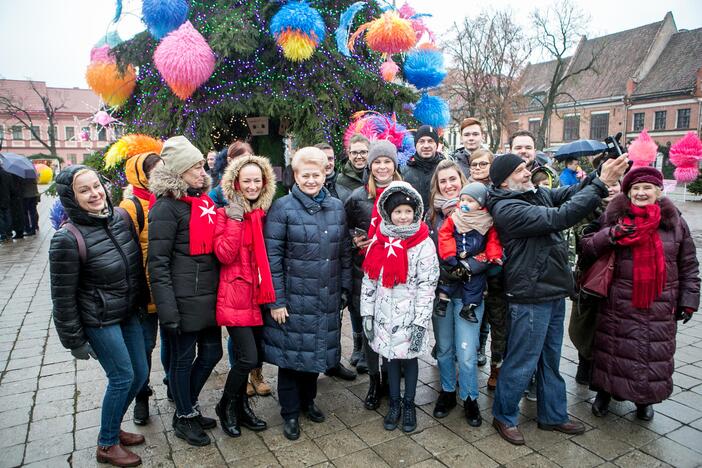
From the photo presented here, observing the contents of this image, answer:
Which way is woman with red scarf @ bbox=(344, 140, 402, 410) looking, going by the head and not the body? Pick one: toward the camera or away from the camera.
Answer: toward the camera

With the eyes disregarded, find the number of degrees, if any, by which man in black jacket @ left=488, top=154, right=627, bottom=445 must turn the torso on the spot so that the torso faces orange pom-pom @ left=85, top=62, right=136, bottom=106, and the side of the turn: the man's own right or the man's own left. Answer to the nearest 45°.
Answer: approximately 180°

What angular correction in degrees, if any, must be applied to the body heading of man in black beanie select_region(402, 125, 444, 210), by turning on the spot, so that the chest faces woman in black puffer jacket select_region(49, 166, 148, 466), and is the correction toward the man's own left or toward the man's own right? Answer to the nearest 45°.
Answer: approximately 45° to the man's own right

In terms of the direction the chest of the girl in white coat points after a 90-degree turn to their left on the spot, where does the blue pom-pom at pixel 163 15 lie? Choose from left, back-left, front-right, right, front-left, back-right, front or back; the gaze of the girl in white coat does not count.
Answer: back-left

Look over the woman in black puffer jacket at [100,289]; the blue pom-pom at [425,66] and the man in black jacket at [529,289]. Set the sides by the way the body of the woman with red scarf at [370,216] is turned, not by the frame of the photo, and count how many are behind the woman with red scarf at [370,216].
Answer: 1

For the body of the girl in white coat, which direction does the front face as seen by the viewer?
toward the camera

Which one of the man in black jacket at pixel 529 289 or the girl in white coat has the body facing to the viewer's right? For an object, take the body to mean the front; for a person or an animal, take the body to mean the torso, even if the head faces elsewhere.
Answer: the man in black jacket

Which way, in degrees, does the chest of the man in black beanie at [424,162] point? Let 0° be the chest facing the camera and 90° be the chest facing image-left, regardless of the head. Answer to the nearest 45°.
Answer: approximately 0°

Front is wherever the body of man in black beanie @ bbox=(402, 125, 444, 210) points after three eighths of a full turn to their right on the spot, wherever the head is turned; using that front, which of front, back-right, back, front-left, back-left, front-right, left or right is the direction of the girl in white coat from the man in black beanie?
back-left

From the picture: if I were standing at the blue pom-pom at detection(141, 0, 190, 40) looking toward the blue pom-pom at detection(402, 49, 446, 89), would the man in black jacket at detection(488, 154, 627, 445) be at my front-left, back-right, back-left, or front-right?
front-right

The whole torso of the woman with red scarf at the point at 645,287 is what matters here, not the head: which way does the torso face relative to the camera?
toward the camera

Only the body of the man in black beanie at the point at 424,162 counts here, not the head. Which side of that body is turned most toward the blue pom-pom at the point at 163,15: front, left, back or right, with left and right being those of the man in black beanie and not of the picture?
right

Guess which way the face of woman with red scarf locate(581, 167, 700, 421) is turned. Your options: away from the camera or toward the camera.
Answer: toward the camera

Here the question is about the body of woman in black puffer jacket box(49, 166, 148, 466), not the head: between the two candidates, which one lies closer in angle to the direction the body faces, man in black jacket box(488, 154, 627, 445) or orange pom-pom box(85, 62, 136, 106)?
the man in black jacket

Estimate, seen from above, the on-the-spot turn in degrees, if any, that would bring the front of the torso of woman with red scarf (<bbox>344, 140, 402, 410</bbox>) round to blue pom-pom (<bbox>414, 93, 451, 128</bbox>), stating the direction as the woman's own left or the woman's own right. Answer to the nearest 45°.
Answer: approximately 180°

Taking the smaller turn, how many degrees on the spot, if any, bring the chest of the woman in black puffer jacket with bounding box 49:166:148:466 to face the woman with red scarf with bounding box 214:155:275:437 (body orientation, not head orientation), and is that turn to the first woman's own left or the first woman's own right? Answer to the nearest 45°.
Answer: approximately 45° to the first woman's own left

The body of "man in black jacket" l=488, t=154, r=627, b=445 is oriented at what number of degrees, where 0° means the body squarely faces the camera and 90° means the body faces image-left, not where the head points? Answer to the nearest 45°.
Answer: approximately 270°

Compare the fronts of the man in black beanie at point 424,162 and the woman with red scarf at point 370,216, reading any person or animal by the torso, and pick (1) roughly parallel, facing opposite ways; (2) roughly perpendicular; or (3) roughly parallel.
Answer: roughly parallel

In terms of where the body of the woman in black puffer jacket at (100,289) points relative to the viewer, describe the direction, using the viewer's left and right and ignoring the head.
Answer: facing the viewer and to the right of the viewer
